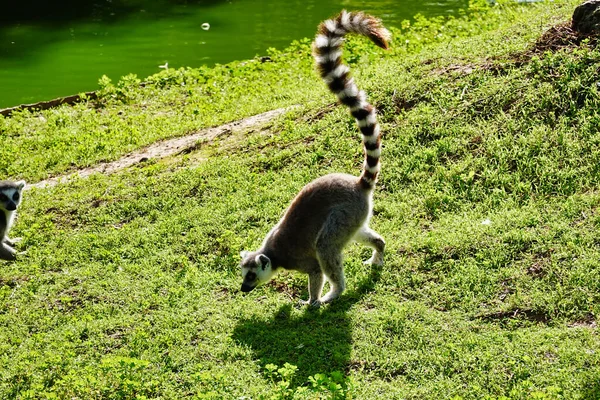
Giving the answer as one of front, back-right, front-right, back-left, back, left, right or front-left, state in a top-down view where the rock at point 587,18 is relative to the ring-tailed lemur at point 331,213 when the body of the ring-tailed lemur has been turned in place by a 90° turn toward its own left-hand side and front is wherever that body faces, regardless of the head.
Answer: back-left

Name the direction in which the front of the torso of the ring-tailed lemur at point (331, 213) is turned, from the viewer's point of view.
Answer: to the viewer's left

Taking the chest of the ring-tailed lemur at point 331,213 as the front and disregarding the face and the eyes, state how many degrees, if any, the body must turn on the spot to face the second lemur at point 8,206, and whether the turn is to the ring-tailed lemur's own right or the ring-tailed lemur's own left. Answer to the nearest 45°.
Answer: approximately 45° to the ring-tailed lemur's own right
